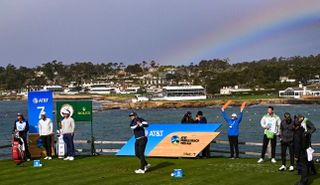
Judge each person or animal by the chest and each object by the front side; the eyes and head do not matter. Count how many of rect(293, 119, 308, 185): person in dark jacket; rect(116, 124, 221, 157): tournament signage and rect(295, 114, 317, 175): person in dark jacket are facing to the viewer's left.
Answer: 2

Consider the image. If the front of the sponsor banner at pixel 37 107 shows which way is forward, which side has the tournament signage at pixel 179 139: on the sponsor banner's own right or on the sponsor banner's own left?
on the sponsor banner's own left

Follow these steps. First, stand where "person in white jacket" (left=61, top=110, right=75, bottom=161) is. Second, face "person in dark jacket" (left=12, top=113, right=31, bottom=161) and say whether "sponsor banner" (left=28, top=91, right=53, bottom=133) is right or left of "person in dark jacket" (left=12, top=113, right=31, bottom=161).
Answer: right

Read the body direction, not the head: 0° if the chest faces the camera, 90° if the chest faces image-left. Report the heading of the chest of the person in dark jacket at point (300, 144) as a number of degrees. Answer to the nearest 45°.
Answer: approximately 90°

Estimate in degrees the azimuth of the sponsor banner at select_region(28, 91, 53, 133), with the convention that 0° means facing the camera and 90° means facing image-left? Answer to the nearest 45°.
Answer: approximately 0°

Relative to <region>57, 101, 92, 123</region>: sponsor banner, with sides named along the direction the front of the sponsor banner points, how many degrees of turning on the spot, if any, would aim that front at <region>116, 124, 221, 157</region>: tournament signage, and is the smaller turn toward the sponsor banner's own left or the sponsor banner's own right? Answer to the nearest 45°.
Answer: approximately 45° to the sponsor banner's own left

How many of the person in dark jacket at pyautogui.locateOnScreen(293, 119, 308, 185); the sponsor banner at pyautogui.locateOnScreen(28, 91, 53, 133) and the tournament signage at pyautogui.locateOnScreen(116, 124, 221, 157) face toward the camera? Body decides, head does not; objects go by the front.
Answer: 2

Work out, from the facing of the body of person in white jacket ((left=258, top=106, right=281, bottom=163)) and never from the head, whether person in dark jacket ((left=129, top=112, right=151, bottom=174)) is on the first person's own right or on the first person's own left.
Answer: on the first person's own right

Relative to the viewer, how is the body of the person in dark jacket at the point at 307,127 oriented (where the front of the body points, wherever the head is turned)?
to the viewer's left

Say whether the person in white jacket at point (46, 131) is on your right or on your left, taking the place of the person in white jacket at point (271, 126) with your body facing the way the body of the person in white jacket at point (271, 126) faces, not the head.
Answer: on your right
